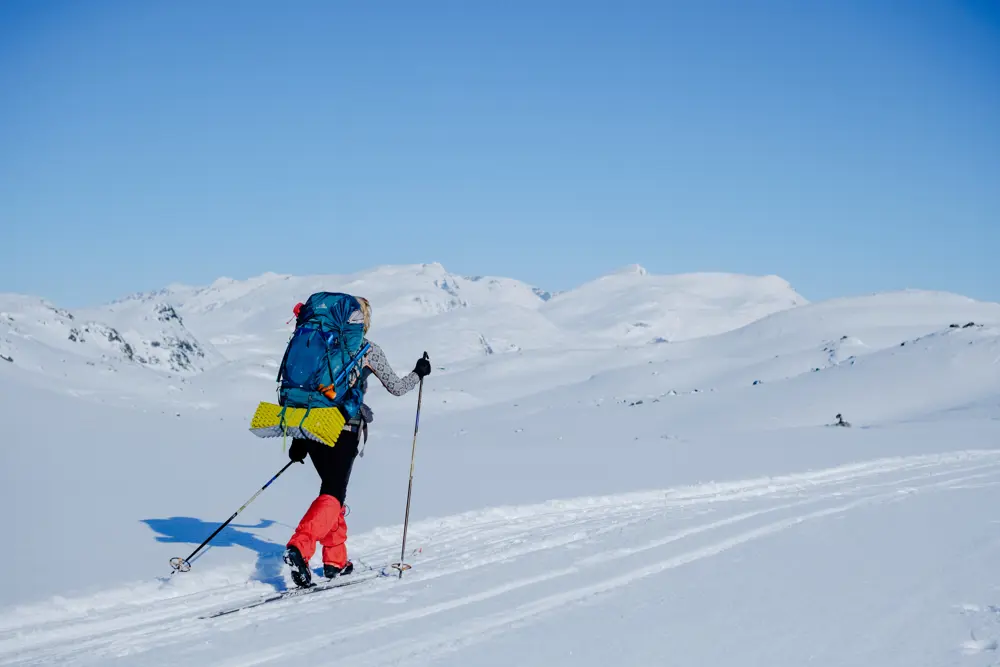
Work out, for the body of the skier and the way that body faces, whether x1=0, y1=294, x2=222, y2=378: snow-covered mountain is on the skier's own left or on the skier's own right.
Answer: on the skier's own left

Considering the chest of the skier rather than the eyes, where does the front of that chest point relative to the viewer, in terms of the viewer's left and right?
facing away from the viewer and to the right of the viewer
